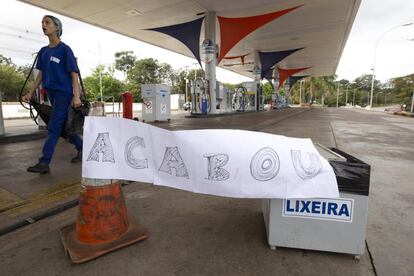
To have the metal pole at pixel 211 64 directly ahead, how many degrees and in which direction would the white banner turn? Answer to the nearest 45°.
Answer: approximately 180°

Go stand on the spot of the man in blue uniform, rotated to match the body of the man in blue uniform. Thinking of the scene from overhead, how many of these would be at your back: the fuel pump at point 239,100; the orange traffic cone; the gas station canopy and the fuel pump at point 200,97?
3

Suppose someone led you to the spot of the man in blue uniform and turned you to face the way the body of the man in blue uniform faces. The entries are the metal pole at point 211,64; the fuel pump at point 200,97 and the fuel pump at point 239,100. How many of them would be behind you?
3

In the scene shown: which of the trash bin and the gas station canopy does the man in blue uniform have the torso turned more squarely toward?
the trash bin

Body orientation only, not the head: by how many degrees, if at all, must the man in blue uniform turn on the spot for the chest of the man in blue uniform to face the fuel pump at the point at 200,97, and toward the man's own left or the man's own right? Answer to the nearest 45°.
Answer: approximately 180°

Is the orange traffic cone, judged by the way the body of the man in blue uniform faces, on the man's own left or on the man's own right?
on the man's own left

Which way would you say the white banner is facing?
toward the camera

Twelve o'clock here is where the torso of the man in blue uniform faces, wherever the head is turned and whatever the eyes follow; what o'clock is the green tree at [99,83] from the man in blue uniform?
The green tree is roughly at 5 o'clock from the man in blue uniform.

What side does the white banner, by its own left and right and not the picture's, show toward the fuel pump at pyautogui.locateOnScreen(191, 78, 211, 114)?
back

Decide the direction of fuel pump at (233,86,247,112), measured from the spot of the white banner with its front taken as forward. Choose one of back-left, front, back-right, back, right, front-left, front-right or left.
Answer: back

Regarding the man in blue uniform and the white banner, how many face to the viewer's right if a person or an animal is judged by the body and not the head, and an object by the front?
0

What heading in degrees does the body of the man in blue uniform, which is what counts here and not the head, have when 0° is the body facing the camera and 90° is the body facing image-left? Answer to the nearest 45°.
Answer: approximately 45°

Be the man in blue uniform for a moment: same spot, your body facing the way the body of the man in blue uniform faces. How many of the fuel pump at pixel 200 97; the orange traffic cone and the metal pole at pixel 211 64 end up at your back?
2

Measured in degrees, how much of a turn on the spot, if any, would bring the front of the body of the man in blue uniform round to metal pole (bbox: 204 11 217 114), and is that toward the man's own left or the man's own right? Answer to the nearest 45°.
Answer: approximately 180°

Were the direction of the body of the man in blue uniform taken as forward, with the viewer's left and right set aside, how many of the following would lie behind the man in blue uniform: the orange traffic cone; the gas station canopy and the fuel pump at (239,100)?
2

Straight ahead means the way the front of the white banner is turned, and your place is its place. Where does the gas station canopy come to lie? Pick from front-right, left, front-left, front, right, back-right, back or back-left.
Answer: back
